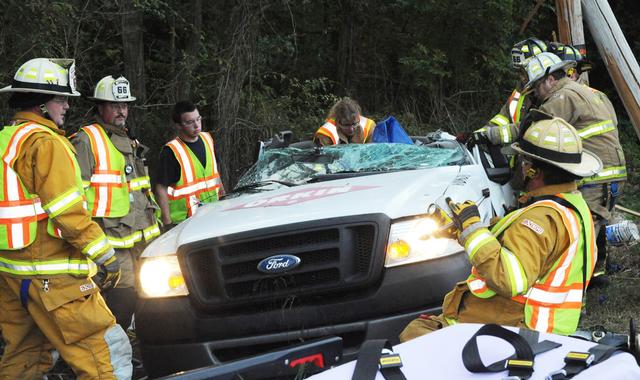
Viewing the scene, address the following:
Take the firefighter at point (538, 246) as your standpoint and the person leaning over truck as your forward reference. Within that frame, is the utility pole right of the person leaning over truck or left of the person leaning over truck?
right

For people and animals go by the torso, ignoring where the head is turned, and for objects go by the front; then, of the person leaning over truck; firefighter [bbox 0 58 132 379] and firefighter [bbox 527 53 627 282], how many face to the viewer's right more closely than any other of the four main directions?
1

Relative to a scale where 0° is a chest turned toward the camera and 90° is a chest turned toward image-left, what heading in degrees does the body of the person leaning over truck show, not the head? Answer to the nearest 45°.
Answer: approximately 0°

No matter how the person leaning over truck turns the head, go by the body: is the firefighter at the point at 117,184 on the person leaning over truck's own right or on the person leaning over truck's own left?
on the person leaning over truck's own right

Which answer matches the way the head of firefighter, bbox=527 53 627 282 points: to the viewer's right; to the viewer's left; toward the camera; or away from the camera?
to the viewer's left

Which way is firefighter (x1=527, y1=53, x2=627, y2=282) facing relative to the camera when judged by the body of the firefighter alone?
to the viewer's left

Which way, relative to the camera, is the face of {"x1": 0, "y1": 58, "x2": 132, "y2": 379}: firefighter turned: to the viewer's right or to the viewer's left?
to the viewer's right

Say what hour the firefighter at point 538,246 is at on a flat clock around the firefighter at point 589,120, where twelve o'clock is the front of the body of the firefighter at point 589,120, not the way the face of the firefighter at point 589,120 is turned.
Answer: the firefighter at point 538,246 is roughly at 9 o'clock from the firefighter at point 589,120.

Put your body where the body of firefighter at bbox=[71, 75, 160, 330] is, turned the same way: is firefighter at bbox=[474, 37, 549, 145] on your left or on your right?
on your left

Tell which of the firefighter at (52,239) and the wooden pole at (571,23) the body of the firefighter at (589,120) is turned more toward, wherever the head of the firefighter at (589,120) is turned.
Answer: the firefighter

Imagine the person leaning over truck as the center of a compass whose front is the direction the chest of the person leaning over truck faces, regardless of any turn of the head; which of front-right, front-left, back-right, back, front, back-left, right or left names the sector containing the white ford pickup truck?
front

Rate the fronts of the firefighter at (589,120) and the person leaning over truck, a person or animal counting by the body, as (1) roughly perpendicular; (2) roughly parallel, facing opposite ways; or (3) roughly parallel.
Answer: roughly perpendicular

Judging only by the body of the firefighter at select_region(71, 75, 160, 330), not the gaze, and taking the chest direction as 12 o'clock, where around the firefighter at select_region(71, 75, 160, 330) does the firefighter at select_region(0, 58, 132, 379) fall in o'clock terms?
the firefighter at select_region(0, 58, 132, 379) is roughly at 2 o'clock from the firefighter at select_region(71, 75, 160, 330).

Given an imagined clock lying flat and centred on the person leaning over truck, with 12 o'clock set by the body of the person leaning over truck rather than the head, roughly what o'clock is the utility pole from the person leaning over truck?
The utility pole is roughly at 8 o'clock from the person leaning over truck.
